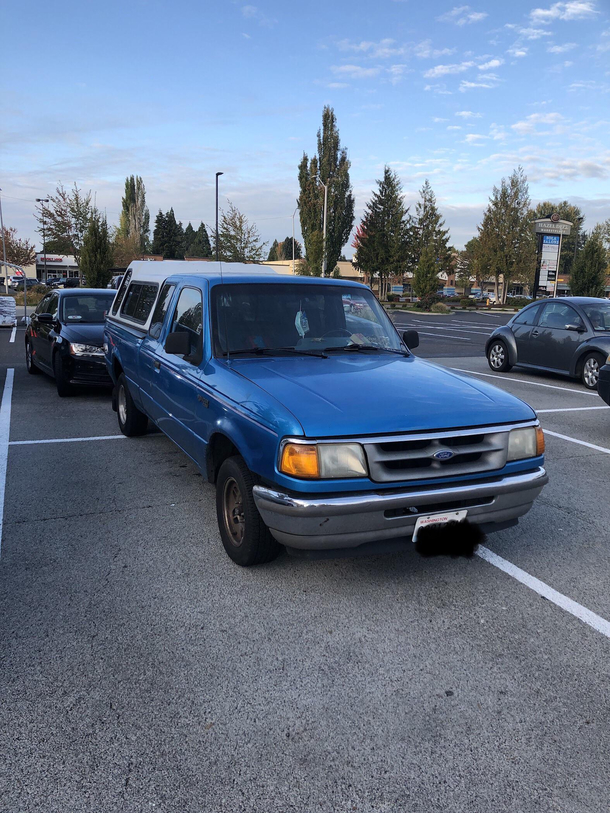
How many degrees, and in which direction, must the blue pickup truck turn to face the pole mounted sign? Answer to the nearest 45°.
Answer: approximately 135° to its left

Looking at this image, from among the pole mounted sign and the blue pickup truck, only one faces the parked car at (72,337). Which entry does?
the pole mounted sign

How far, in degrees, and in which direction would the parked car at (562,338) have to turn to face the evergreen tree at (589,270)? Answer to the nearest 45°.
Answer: approximately 135° to its left

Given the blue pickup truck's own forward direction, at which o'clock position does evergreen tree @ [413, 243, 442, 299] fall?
The evergreen tree is roughly at 8 o'clock from the blue pickup truck.

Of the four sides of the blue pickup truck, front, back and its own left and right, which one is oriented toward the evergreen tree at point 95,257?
back

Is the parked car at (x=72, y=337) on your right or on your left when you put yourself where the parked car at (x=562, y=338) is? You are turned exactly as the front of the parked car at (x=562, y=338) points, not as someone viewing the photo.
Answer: on your right

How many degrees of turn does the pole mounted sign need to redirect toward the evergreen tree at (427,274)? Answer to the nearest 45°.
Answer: approximately 90° to its right

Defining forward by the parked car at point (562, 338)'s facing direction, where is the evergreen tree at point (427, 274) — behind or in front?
behind

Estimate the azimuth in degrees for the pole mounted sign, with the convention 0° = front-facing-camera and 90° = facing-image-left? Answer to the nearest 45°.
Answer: approximately 0°
